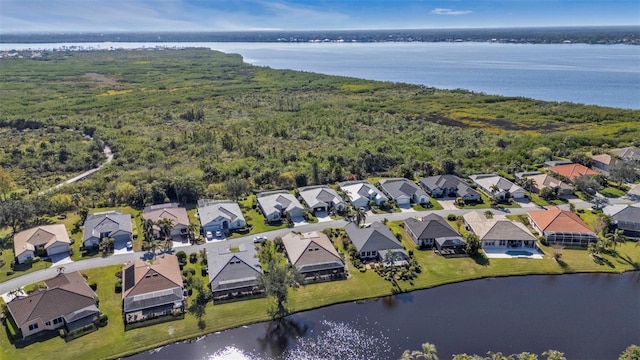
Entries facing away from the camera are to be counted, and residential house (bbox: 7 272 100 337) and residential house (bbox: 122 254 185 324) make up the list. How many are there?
2

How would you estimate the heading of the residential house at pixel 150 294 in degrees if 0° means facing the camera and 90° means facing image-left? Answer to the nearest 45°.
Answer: approximately 180°

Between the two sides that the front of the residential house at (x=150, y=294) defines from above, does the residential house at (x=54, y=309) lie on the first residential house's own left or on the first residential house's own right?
on the first residential house's own left

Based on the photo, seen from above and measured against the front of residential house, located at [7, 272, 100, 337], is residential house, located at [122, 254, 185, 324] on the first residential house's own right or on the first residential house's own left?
on the first residential house's own right

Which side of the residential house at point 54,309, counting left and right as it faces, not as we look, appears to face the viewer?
back

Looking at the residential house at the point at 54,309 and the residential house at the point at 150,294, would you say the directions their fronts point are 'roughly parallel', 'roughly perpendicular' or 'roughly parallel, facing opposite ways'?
roughly parallel
